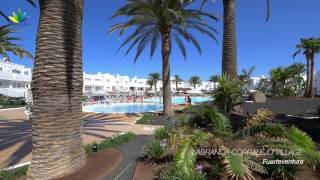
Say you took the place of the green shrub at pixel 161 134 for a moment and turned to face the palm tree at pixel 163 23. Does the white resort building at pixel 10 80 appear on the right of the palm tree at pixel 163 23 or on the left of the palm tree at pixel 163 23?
left

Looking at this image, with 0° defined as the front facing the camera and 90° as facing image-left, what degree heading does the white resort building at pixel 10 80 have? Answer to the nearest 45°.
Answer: approximately 315°

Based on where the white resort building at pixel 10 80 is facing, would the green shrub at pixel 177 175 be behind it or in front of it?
in front

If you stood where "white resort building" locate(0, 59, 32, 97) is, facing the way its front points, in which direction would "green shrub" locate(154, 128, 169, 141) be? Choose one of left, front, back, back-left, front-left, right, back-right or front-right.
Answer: front-right

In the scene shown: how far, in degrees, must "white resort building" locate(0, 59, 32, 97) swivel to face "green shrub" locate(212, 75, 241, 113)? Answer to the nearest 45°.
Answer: approximately 45° to its right

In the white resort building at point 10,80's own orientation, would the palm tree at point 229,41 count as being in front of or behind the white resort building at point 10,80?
in front

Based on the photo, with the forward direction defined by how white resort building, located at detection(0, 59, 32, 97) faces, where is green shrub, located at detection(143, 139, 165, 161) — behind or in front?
in front
